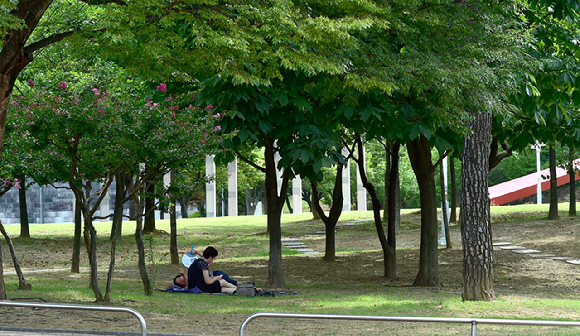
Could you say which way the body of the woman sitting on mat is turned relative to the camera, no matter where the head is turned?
to the viewer's right

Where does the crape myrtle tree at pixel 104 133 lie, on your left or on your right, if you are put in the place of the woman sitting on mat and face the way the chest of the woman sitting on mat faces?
on your right

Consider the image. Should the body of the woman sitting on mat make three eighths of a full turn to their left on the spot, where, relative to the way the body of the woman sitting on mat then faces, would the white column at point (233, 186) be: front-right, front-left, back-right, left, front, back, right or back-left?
front-right
